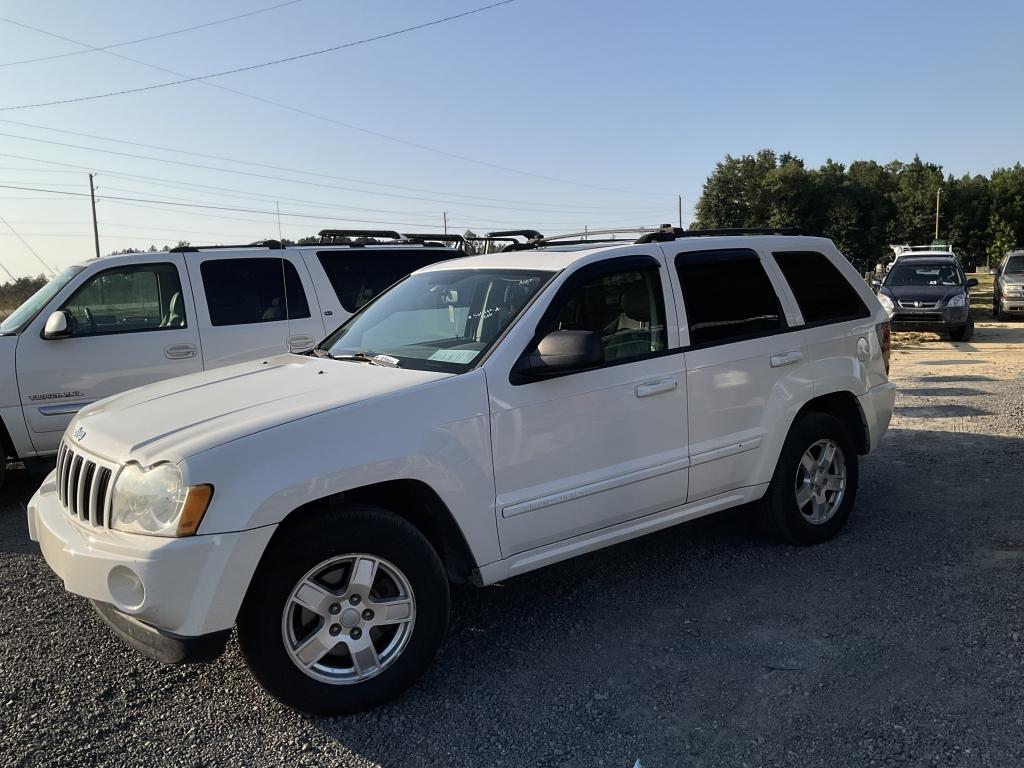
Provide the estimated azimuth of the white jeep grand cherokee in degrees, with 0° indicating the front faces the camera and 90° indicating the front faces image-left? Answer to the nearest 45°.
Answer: approximately 45°

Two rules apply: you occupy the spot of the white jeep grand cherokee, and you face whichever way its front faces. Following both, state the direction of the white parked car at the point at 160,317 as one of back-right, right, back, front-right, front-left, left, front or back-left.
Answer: right
